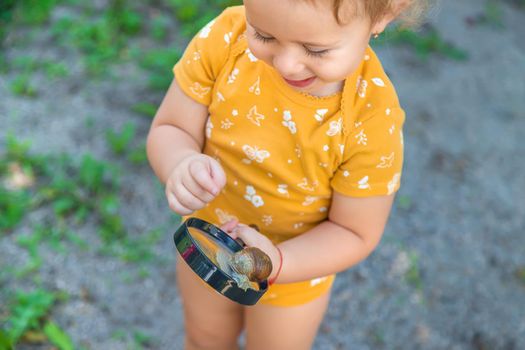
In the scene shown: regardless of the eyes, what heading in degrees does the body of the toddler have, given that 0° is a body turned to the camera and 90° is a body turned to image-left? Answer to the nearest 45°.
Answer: approximately 0°
